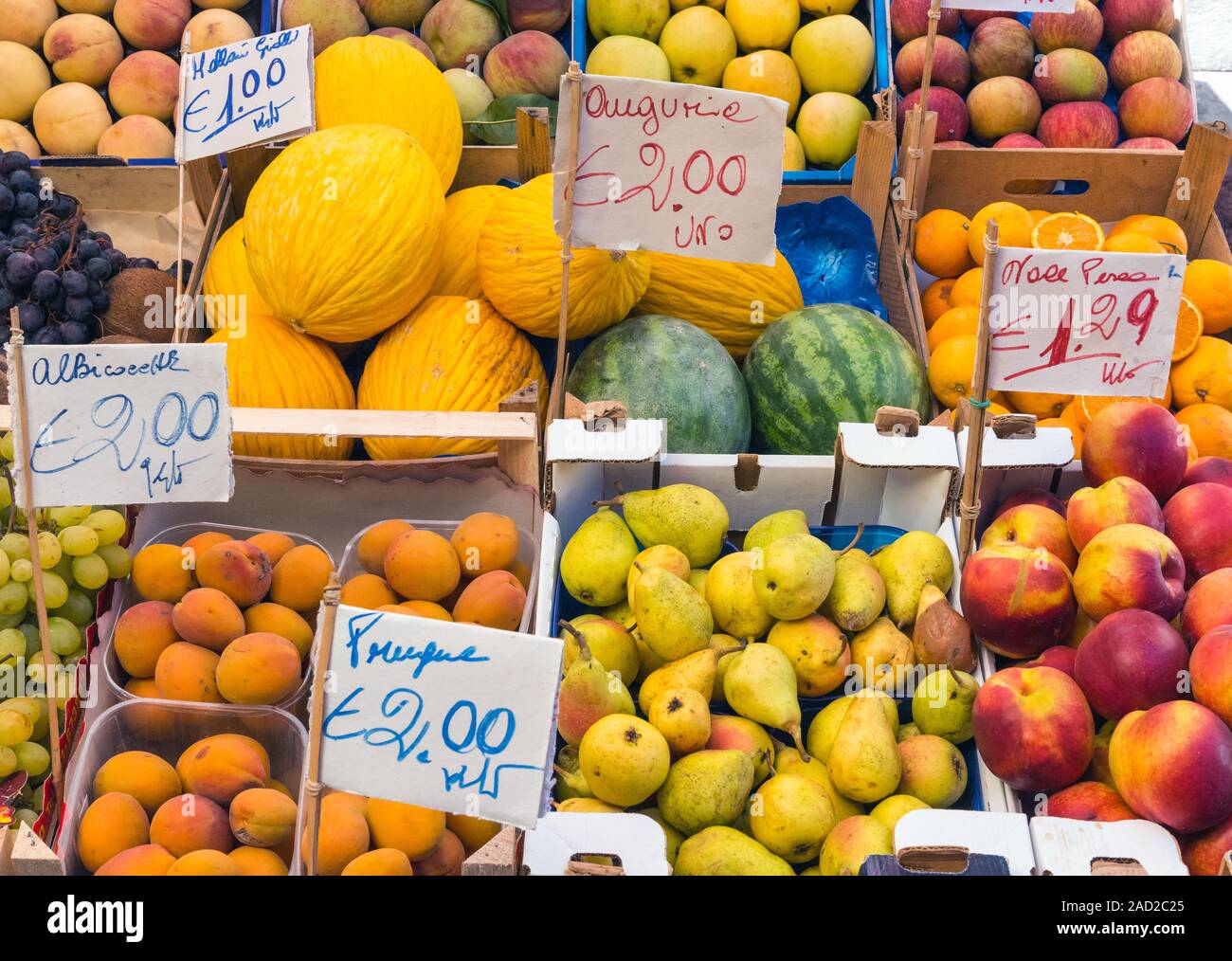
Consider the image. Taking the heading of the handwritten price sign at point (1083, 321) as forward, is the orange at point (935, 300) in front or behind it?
behind

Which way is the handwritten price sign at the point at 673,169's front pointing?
toward the camera

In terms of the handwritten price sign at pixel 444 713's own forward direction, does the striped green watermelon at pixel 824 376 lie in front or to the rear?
to the rear

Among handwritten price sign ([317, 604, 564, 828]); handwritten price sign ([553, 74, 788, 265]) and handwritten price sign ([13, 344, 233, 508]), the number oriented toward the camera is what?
3

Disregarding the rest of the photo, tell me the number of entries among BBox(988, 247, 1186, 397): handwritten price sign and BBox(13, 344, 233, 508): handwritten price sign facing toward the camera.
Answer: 2

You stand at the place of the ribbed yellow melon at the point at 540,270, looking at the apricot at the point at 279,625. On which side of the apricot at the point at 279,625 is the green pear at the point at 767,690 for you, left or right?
left

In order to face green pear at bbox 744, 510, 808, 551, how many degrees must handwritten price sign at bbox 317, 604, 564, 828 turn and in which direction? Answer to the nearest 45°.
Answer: approximately 135° to its left

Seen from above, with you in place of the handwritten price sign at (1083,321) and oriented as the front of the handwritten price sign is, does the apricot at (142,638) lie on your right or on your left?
on your right

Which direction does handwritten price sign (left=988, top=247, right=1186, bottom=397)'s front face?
toward the camera
